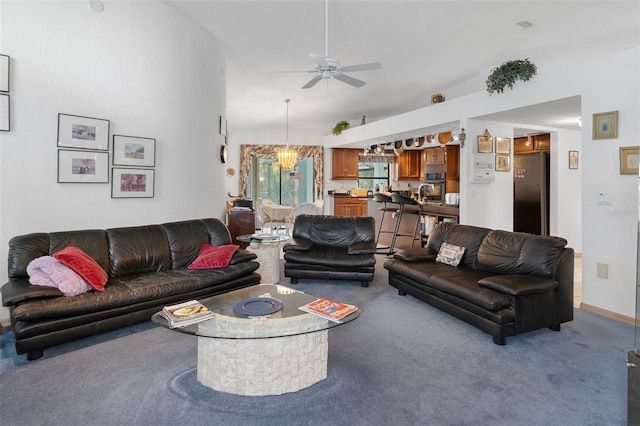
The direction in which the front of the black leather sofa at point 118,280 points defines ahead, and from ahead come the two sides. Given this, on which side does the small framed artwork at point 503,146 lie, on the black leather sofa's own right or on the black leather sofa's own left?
on the black leather sofa's own left

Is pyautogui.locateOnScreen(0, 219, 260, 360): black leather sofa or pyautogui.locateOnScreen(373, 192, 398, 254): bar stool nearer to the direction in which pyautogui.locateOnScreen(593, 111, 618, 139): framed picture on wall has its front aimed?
the black leather sofa

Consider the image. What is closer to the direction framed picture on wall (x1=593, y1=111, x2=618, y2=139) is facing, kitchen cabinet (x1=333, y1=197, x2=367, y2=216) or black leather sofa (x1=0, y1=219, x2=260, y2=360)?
the black leather sofa

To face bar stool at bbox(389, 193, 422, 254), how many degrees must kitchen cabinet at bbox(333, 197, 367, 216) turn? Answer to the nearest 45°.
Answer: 0° — it already faces it
